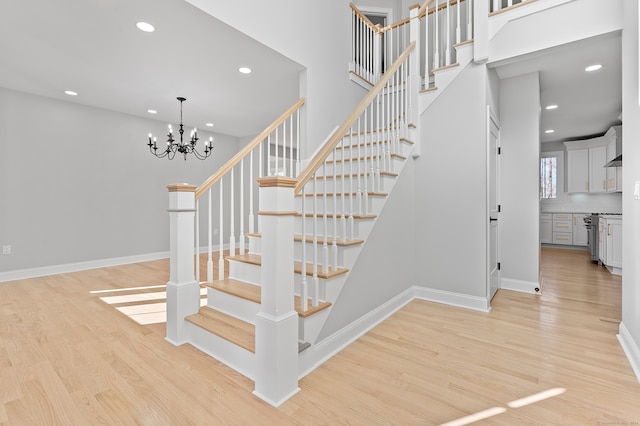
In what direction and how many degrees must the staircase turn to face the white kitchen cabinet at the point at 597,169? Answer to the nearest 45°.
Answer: approximately 180°

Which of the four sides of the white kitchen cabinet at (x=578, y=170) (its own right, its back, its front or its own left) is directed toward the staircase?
front

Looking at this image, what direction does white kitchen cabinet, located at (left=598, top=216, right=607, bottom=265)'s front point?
to the viewer's left

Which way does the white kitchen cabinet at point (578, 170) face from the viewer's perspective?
toward the camera

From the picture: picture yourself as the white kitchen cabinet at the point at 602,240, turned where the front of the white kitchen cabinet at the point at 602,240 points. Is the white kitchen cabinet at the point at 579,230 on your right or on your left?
on your right

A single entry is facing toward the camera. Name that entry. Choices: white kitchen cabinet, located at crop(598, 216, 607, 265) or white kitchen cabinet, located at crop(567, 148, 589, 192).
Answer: white kitchen cabinet, located at crop(567, 148, 589, 192)

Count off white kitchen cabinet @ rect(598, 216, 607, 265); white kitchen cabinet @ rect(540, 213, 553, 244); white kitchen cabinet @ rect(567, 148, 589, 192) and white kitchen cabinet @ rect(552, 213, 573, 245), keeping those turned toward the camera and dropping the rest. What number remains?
3

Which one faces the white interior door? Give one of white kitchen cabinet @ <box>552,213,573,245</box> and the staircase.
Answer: the white kitchen cabinet

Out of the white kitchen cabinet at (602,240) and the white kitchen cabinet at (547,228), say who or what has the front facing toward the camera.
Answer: the white kitchen cabinet at (547,228)

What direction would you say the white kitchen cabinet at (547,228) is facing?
toward the camera

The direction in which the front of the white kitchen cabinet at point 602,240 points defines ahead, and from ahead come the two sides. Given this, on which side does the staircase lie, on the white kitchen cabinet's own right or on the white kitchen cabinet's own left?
on the white kitchen cabinet's own left

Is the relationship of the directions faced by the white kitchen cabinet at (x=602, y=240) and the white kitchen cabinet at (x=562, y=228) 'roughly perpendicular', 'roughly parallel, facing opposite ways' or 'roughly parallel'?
roughly perpendicular

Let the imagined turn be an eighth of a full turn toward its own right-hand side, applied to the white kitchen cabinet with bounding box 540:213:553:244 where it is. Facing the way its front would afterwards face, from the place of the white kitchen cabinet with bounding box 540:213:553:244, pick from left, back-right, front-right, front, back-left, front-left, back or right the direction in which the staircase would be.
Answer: front-left

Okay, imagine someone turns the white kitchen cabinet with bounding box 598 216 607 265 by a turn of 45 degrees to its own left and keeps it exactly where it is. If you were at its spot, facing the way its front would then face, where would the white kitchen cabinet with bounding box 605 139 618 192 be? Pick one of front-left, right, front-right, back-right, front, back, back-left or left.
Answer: back-right

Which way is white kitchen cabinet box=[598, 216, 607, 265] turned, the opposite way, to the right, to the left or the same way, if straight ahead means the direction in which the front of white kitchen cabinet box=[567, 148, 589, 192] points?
to the right

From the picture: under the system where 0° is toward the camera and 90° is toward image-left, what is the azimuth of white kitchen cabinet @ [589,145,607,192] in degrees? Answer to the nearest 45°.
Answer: approximately 45°
